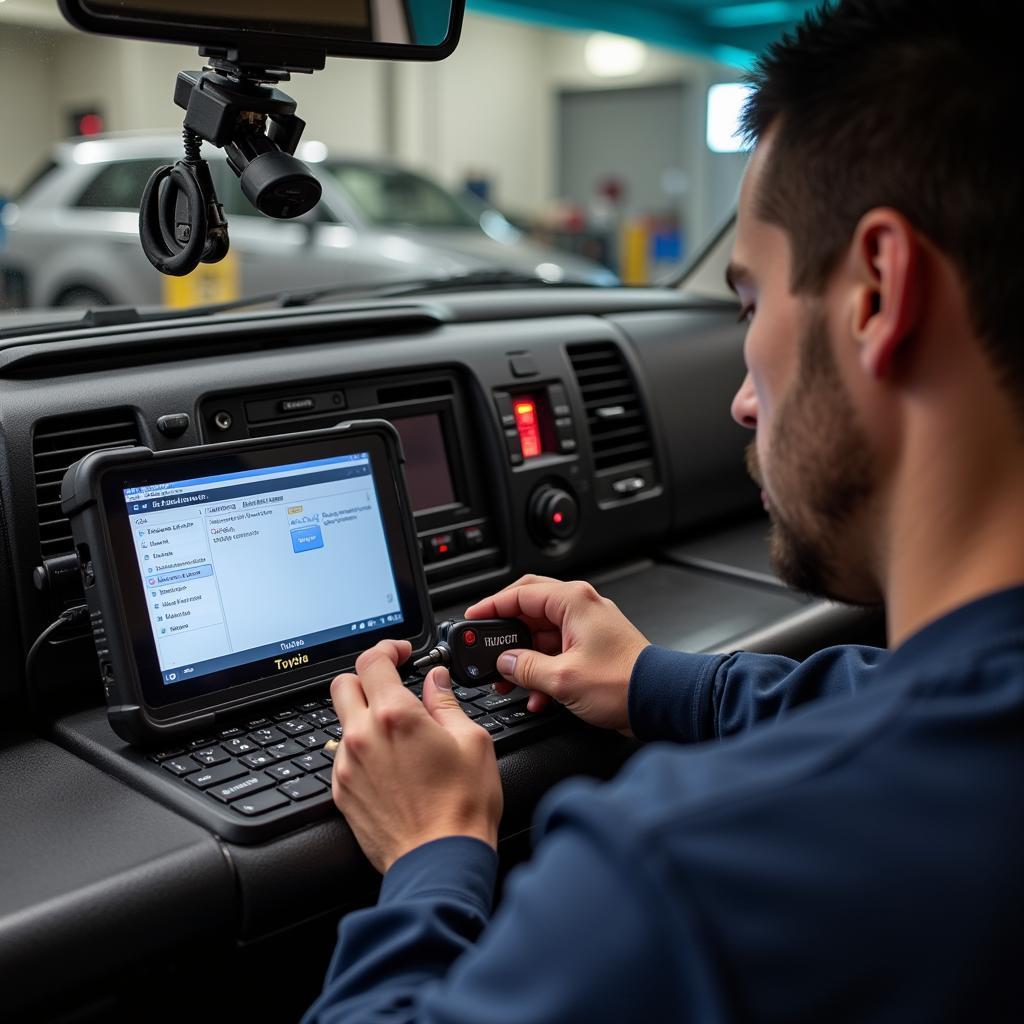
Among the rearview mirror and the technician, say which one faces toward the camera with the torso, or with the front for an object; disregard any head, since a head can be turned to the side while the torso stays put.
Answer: the rearview mirror

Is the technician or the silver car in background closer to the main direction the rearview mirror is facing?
the technician

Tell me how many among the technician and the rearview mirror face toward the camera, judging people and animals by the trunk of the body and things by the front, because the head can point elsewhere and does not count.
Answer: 1

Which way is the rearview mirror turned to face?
toward the camera

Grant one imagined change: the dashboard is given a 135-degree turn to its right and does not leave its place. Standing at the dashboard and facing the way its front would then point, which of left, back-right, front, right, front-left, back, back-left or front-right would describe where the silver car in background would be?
right

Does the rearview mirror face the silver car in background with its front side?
no

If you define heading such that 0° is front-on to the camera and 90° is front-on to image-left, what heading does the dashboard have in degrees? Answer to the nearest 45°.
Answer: approximately 315°

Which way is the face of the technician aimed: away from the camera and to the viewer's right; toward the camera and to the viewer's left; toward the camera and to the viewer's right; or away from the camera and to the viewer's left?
away from the camera and to the viewer's left

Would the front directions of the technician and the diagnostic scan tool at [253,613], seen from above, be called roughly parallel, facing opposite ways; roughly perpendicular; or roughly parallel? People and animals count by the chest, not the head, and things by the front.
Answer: roughly parallel, facing opposite ways

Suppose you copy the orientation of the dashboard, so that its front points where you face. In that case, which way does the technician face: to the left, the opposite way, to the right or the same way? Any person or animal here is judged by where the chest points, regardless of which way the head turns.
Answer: the opposite way

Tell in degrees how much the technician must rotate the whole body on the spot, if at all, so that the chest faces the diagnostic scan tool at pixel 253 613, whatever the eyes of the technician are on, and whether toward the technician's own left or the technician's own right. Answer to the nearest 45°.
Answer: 0° — they already face it

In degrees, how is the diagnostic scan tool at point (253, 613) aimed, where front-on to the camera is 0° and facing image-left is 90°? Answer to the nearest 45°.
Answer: approximately 315°

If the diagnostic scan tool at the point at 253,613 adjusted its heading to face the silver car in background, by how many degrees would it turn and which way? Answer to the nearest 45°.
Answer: approximately 135° to its left
